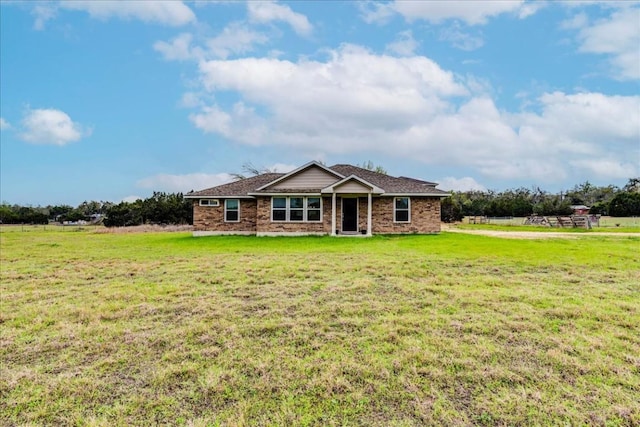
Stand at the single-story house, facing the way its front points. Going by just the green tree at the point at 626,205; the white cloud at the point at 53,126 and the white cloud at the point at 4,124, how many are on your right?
2

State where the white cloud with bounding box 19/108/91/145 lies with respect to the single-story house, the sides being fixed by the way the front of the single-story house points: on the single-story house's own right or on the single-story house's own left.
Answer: on the single-story house's own right

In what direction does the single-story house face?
toward the camera

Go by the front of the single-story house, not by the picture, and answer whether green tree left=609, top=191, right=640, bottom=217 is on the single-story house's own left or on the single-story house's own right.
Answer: on the single-story house's own left

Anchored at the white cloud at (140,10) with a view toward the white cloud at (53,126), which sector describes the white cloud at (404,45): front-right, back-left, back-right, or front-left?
back-right
